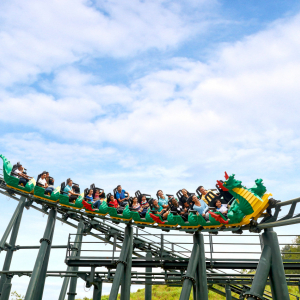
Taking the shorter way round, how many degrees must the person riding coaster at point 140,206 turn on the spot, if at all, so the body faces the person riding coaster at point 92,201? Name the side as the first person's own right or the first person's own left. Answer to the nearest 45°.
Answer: approximately 135° to the first person's own right

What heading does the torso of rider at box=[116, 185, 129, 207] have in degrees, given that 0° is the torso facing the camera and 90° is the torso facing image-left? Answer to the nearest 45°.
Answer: approximately 315°

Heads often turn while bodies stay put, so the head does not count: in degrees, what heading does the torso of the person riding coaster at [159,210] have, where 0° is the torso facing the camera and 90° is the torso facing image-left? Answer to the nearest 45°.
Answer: approximately 315°

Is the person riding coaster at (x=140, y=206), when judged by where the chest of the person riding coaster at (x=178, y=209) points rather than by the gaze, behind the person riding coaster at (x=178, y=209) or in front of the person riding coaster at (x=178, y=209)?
behind

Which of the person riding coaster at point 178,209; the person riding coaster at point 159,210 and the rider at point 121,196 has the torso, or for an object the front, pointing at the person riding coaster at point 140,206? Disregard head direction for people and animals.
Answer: the rider

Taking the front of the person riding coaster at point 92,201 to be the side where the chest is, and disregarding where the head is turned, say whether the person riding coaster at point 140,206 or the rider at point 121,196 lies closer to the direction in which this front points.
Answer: the person riding coaster

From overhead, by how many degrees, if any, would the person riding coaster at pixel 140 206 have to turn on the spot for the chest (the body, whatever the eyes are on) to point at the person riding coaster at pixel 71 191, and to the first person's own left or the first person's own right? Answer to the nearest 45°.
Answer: approximately 135° to the first person's own right

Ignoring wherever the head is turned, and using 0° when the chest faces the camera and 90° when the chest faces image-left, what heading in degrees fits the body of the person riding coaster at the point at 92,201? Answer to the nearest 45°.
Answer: approximately 315°
